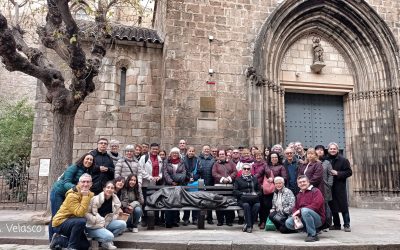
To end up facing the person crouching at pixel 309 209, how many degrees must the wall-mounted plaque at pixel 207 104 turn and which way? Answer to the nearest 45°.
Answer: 0° — it already faces them

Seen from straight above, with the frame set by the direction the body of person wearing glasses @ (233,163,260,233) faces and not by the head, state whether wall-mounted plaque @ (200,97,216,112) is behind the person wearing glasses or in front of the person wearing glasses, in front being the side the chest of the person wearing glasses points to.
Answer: behind

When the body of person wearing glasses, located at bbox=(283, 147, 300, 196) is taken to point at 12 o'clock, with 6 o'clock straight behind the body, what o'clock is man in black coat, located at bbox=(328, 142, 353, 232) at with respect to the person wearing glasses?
The man in black coat is roughly at 9 o'clock from the person wearing glasses.

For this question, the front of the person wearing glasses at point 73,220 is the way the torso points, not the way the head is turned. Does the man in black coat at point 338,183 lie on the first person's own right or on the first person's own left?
on the first person's own left

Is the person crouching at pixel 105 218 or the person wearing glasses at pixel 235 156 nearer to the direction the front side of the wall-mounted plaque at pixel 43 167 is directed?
the person crouching

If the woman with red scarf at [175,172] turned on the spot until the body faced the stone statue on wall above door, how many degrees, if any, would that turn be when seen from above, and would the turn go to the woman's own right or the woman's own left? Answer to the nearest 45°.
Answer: approximately 135° to the woman's own left
